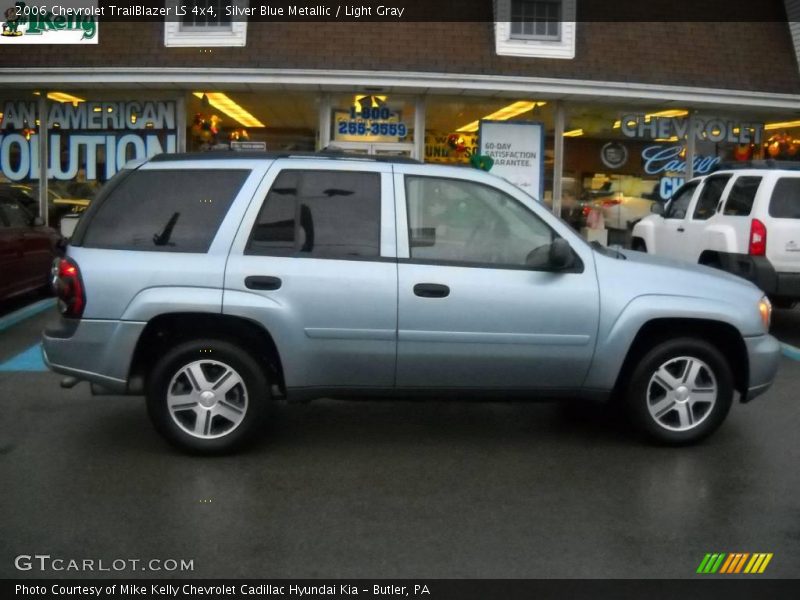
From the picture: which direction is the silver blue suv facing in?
to the viewer's right

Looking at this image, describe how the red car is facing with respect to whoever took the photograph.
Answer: facing away from the viewer and to the right of the viewer

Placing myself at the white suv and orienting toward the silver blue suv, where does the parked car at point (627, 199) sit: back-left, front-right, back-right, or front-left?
back-right

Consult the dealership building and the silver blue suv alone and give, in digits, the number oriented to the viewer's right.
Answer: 1

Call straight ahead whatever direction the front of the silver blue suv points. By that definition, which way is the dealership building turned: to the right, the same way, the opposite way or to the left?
to the right

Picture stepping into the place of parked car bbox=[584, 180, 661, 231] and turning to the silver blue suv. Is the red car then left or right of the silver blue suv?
right

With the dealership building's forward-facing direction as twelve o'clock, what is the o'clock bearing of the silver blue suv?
The silver blue suv is roughly at 12 o'clock from the dealership building.

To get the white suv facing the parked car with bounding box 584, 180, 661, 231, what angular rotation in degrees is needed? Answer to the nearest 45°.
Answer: approximately 45° to its right

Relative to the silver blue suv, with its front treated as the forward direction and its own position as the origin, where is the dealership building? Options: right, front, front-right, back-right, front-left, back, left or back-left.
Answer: left

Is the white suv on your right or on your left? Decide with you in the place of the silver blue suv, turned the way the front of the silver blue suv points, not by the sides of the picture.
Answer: on your left

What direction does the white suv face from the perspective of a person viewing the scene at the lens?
facing away from the viewer and to the left of the viewer
